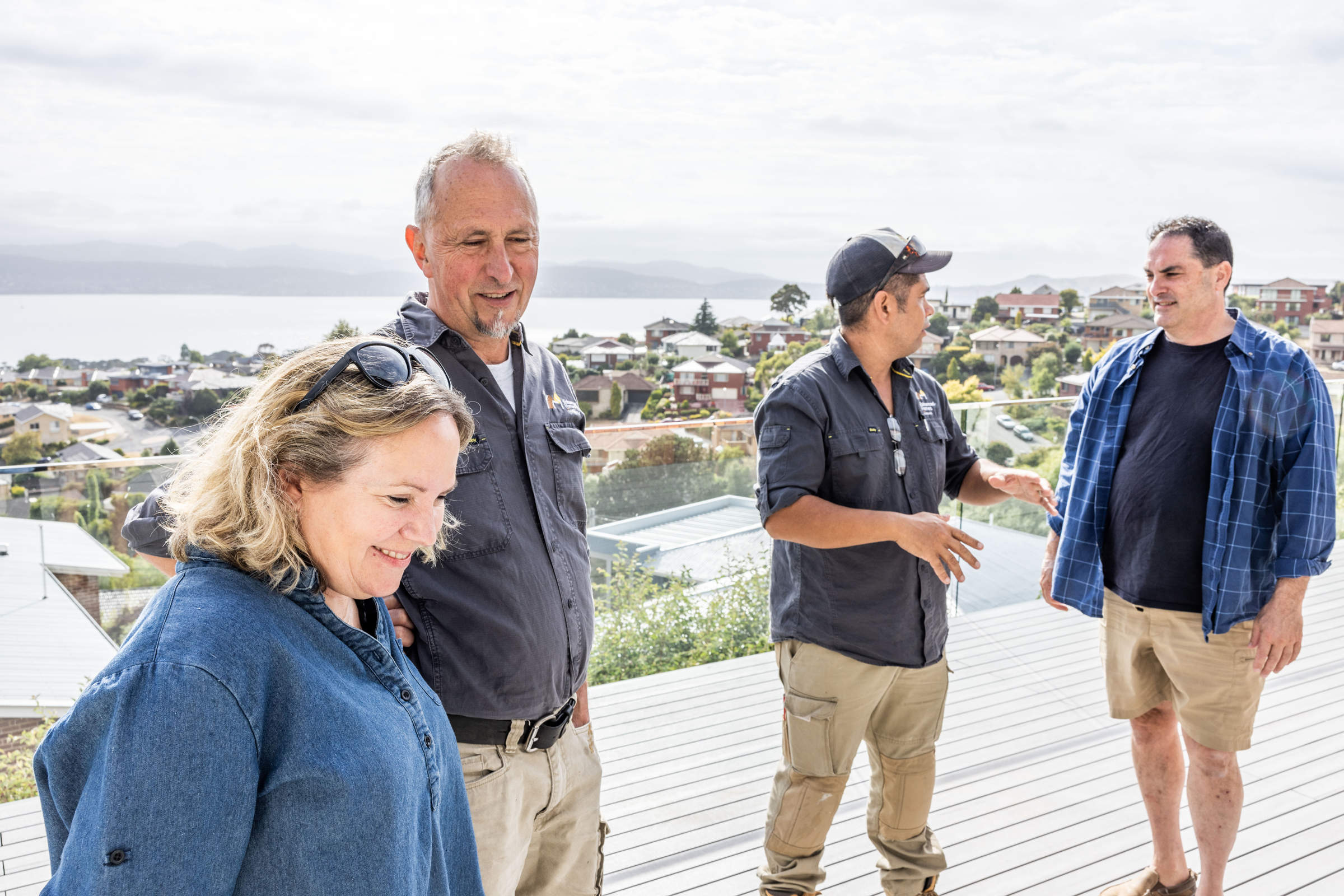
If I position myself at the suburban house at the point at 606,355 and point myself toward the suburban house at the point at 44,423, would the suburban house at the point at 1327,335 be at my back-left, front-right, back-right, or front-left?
back-left

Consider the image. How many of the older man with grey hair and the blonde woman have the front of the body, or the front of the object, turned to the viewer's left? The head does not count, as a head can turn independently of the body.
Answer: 0

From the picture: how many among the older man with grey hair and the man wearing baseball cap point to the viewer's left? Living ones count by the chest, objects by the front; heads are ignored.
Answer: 0

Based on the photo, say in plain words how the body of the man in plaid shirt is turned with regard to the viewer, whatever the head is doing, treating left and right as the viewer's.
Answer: facing the viewer and to the left of the viewer

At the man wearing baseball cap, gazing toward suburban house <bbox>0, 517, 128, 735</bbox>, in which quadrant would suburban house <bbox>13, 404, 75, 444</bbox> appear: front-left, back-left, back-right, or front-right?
front-right

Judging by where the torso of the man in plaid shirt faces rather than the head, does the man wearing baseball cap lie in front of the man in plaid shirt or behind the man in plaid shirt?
in front

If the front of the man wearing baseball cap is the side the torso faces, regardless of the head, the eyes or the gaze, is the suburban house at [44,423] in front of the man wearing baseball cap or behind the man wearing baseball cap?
behind

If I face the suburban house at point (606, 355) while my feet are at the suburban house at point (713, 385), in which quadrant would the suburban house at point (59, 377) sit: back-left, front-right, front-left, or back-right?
front-left

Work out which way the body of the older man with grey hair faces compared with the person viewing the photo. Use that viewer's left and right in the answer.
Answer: facing the viewer and to the right of the viewer

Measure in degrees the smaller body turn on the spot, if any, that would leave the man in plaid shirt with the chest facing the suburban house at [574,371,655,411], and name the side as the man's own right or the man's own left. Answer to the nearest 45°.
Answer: approximately 90° to the man's own right

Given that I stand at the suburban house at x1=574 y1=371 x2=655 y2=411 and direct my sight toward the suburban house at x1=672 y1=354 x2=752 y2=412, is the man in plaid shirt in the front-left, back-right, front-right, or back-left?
back-right

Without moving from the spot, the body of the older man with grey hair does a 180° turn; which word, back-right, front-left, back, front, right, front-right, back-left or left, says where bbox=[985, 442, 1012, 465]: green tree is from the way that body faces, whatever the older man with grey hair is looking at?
right

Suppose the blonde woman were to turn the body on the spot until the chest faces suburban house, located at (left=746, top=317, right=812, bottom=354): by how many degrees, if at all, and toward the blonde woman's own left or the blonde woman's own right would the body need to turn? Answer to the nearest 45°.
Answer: approximately 90° to the blonde woman's own left

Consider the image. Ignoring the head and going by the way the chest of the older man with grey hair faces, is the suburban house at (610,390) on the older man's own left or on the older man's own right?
on the older man's own left

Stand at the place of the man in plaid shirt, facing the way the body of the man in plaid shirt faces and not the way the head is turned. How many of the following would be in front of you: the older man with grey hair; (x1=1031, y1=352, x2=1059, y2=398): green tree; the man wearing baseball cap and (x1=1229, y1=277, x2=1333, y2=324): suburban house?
2
